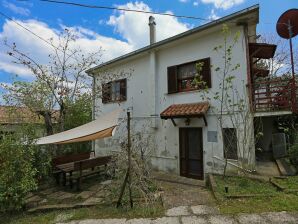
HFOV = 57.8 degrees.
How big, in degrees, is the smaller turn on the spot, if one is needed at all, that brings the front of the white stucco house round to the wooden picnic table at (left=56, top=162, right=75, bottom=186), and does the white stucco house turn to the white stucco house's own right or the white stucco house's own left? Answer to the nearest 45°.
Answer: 0° — it already faces it

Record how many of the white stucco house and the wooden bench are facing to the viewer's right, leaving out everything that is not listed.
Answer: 0

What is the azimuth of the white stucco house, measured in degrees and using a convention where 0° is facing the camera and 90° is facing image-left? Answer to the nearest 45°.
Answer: approximately 45°

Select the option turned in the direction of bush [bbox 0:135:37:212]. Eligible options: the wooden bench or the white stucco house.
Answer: the white stucco house

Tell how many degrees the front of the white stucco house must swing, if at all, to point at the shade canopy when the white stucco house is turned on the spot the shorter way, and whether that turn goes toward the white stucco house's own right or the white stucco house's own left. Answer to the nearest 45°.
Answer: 0° — it already faces it

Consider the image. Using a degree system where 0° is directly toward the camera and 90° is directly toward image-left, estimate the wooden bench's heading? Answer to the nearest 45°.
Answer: approximately 135°
